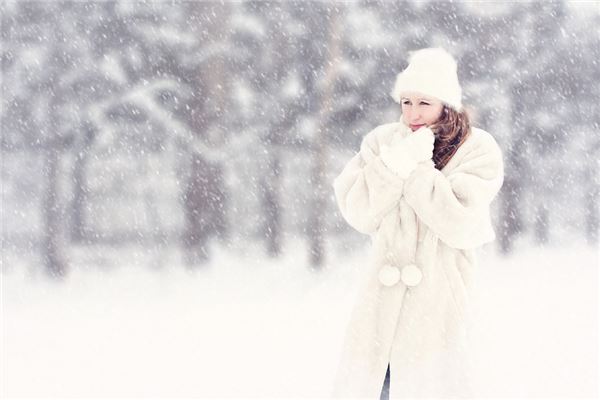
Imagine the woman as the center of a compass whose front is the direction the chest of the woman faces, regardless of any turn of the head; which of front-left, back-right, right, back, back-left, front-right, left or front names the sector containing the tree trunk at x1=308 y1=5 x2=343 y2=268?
back-right

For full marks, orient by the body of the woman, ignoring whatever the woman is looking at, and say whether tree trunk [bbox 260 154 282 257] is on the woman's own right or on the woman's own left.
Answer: on the woman's own right

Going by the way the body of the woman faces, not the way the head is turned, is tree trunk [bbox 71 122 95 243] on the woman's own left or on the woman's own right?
on the woman's own right

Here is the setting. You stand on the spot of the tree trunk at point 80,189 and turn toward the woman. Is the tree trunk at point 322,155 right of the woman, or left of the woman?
left

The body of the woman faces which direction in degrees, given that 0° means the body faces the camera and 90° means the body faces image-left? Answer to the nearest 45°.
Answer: approximately 45°

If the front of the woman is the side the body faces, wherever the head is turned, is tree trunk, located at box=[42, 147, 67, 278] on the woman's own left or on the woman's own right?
on the woman's own right
